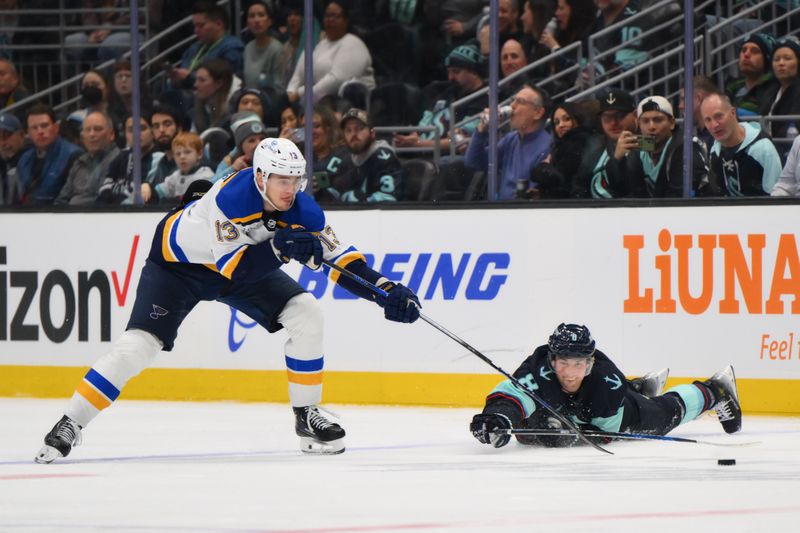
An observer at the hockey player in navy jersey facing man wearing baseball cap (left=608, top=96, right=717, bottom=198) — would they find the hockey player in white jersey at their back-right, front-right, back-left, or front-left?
back-left

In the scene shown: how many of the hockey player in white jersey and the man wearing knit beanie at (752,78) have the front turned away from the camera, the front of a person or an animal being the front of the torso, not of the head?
0

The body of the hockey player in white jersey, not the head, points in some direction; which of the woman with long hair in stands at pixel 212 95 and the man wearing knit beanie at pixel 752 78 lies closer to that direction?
the man wearing knit beanie

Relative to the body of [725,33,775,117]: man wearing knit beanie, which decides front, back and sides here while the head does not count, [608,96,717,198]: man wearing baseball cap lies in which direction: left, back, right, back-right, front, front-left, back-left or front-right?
front-right

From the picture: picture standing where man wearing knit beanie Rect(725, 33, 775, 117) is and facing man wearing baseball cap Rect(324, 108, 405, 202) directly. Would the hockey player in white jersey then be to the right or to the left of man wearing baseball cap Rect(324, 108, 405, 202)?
left

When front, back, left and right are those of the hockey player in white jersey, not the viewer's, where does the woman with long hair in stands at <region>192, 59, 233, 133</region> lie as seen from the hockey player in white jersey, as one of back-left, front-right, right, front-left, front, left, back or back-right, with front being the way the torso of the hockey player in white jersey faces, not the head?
back-left

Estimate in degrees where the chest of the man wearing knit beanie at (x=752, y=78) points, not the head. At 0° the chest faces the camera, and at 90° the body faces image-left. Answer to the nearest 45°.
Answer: approximately 45°

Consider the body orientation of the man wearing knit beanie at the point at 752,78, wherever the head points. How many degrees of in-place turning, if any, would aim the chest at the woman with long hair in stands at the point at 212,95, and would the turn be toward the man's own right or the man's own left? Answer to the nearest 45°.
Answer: approximately 45° to the man's own right

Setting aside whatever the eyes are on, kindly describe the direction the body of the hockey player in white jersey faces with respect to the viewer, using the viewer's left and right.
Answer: facing the viewer and to the right of the viewer
